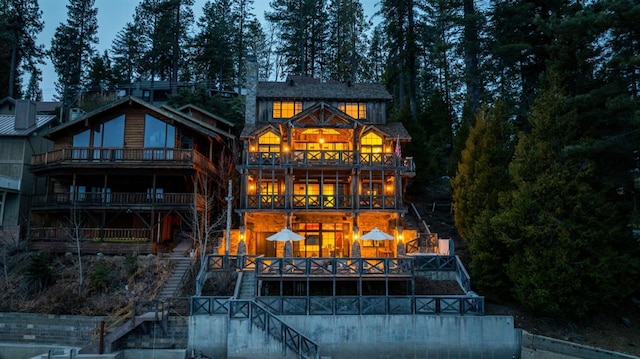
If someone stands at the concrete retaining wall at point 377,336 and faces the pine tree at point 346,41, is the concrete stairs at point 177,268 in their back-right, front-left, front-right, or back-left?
front-left

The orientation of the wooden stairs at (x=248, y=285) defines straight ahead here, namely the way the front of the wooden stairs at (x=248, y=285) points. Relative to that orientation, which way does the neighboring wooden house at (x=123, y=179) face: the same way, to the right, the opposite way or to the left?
the same way

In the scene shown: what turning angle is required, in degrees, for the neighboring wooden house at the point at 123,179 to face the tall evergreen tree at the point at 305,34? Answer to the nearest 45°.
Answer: approximately 135° to its left

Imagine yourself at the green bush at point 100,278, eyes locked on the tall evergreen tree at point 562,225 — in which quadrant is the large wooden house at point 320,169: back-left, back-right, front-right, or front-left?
front-left

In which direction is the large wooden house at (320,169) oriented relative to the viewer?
toward the camera

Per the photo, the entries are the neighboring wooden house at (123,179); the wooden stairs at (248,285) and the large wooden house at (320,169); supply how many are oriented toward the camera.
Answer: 3

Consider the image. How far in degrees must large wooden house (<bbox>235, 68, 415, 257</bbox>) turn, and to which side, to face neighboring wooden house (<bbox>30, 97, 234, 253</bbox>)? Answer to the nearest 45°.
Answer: approximately 90° to its right

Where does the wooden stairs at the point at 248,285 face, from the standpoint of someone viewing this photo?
facing the viewer

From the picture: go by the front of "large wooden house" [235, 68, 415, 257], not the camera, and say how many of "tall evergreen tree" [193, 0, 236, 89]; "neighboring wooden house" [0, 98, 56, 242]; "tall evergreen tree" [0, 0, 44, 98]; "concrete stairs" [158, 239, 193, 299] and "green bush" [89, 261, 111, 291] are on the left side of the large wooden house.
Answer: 0

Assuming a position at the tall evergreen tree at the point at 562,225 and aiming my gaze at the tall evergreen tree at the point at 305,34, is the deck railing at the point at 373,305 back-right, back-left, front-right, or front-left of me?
front-left

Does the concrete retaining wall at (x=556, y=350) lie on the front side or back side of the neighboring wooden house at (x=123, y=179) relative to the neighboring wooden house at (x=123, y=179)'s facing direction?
on the front side

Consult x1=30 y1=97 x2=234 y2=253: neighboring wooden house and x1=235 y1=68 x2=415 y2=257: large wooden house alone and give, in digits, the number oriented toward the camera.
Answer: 2

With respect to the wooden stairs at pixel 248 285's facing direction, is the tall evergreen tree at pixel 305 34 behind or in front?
behind

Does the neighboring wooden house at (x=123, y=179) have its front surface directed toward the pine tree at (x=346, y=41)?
no

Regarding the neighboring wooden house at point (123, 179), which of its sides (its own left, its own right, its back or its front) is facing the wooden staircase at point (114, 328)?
front

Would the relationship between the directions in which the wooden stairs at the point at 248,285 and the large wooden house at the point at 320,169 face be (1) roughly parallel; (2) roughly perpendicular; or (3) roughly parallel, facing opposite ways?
roughly parallel
